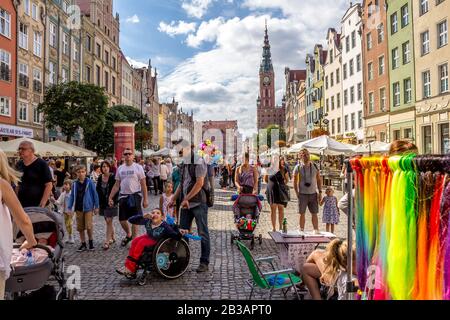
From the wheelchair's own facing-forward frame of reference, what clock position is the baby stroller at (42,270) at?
The baby stroller is roughly at 12 o'clock from the wheelchair.

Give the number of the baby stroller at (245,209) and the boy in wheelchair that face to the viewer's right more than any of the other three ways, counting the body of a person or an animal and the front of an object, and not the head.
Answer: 0

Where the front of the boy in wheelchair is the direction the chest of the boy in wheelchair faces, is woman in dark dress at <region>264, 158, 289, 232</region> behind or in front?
behind

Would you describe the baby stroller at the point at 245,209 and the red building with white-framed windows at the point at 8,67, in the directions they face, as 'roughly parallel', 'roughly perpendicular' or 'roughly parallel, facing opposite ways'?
roughly perpendicular

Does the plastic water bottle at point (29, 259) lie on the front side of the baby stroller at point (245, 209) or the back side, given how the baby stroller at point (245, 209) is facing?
on the front side

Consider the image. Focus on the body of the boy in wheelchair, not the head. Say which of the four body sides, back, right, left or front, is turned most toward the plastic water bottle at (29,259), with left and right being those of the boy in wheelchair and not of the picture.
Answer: front

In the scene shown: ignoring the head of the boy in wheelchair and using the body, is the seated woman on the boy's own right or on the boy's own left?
on the boy's own left

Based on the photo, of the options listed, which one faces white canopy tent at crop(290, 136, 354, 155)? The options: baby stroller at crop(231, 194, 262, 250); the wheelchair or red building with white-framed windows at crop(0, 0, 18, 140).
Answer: the red building with white-framed windows

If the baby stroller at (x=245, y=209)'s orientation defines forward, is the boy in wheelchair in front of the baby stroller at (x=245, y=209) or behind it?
in front

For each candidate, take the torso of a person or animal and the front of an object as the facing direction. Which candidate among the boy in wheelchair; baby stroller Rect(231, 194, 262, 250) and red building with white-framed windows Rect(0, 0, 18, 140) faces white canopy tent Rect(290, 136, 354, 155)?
the red building with white-framed windows

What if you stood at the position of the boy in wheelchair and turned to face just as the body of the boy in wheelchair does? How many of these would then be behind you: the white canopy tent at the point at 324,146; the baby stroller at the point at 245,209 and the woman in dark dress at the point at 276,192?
3

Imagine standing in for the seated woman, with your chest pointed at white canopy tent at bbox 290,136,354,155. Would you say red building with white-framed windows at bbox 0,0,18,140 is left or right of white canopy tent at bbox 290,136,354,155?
left

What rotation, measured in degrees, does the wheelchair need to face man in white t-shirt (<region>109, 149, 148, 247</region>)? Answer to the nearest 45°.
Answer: approximately 135° to its right

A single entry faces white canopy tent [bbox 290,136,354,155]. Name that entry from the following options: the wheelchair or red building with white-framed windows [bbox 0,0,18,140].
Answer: the red building with white-framed windows
